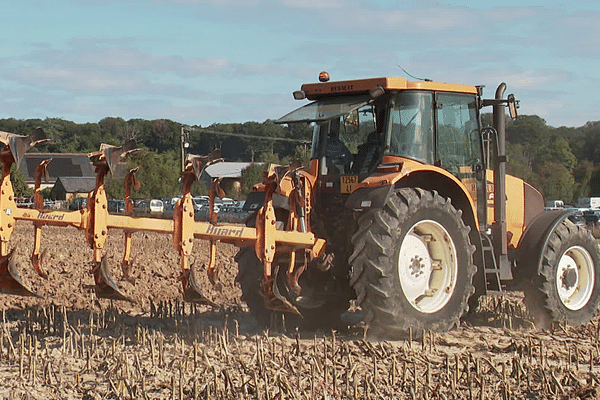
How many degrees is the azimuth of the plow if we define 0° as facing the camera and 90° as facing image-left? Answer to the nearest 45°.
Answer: approximately 225°

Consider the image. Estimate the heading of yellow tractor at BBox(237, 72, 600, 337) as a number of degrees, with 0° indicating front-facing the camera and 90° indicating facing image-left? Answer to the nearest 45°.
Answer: approximately 225°

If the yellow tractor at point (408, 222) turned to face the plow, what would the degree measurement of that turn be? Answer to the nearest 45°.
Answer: approximately 180°

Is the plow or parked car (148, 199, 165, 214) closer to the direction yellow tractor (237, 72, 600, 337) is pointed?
the parked car
